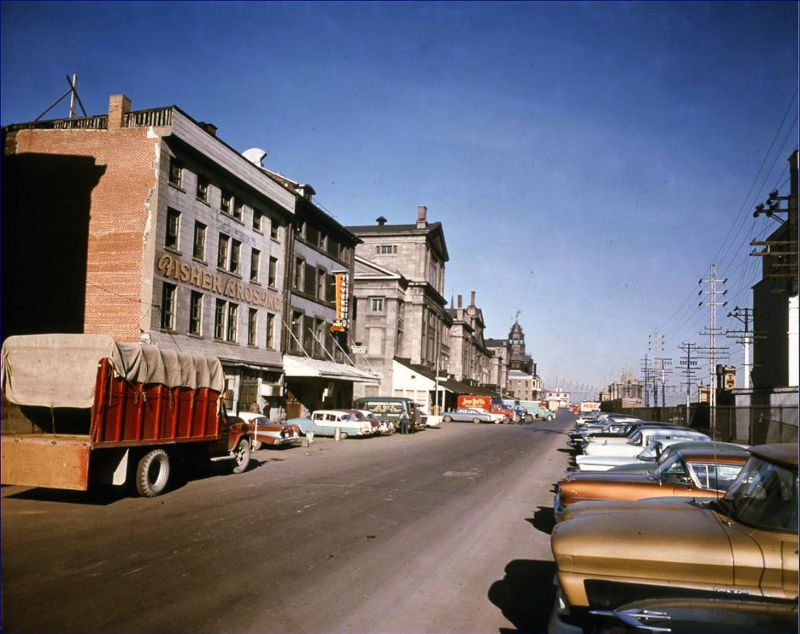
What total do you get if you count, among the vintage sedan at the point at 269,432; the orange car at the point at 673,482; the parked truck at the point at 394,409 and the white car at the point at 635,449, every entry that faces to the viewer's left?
2

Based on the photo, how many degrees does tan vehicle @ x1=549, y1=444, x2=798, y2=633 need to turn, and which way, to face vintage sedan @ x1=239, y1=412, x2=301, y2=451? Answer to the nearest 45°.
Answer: approximately 45° to its right

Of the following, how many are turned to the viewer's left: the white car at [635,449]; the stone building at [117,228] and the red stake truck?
1

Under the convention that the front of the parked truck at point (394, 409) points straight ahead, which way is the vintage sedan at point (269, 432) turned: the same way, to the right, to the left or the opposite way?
the same way

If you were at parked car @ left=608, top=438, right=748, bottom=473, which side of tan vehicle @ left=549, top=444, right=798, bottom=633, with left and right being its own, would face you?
right

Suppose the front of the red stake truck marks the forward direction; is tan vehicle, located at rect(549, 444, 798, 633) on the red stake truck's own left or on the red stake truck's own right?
on the red stake truck's own right

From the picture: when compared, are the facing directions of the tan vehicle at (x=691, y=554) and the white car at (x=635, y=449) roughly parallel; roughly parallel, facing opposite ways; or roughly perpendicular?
roughly parallel

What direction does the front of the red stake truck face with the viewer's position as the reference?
facing away from the viewer and to the right of the viewer

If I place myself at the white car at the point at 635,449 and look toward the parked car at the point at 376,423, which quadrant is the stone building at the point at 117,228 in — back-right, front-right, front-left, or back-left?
front-left

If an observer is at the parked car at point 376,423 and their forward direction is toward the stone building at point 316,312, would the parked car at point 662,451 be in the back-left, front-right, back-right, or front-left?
back-left

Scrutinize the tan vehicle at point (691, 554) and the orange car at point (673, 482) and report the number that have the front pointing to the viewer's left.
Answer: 2

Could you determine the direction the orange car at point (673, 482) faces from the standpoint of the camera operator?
facing to the left of the viewer

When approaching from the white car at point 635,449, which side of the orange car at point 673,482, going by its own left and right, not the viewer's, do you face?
right

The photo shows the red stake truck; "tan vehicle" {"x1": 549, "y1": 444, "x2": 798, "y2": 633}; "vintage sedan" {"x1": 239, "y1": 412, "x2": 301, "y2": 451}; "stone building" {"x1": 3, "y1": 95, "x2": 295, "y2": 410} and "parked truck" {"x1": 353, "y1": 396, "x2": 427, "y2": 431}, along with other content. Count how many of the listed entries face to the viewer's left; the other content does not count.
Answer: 1

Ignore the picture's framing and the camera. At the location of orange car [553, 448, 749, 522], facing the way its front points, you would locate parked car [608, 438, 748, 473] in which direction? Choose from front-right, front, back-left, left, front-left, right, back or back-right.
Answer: right

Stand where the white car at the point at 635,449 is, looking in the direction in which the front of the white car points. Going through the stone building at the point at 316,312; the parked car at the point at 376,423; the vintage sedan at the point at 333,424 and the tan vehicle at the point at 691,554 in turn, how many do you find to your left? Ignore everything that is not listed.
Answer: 1
